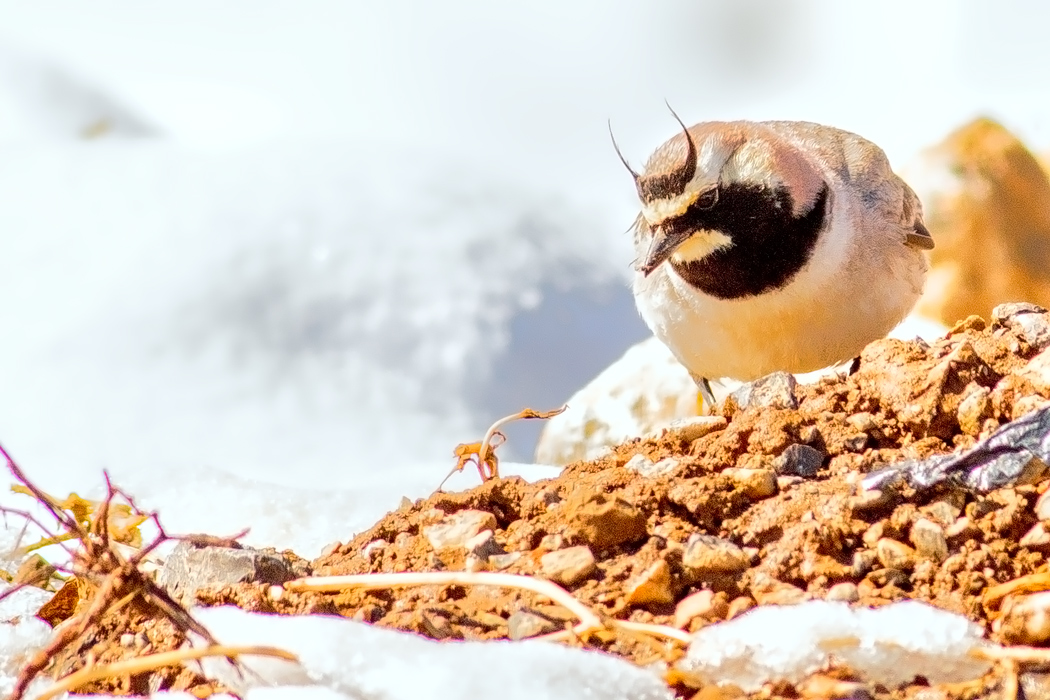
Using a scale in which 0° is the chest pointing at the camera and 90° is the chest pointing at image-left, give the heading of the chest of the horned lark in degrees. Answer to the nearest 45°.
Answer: approximately 45°

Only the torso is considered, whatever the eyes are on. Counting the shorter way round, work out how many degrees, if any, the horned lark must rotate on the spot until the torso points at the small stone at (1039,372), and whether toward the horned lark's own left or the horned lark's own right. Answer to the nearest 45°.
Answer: approximately 90° to the horned lark's own left

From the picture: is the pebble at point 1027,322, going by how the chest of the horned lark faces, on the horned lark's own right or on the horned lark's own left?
on the horned lark's own left
